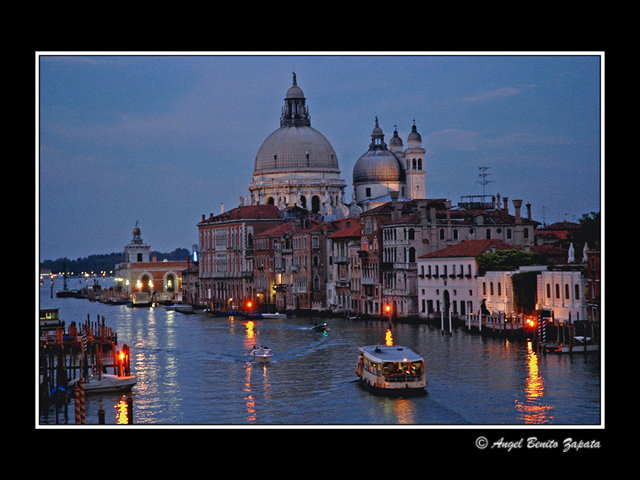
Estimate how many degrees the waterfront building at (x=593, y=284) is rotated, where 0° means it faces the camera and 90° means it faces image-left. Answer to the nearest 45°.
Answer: approximately 45°

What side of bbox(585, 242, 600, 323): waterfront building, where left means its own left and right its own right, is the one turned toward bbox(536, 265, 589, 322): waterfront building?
right

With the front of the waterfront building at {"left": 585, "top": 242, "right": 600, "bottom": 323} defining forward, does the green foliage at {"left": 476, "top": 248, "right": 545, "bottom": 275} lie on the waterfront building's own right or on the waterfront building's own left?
on the waterfront building's own right

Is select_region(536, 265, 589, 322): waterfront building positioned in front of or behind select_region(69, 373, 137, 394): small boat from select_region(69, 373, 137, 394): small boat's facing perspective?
in front

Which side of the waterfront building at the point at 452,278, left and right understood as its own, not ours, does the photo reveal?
front

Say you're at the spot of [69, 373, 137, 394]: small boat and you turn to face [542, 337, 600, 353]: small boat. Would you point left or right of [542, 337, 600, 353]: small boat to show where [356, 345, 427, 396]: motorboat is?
right

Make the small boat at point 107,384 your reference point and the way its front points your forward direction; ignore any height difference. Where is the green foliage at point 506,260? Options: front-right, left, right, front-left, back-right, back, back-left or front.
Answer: front-left

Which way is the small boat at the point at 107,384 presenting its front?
to the viewer's right

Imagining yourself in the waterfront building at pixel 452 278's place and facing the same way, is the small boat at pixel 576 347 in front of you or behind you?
in front
